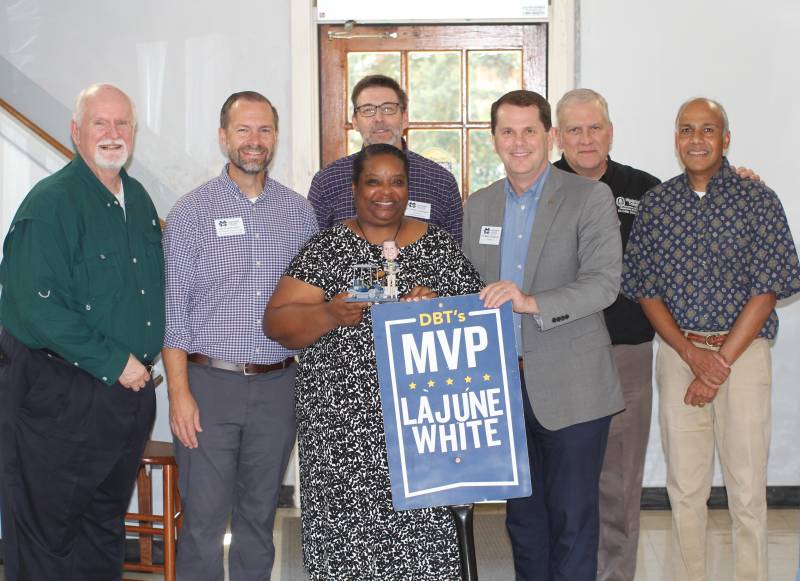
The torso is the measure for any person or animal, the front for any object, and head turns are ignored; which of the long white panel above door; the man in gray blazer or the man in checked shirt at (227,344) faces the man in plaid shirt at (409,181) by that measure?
the long white panel above door

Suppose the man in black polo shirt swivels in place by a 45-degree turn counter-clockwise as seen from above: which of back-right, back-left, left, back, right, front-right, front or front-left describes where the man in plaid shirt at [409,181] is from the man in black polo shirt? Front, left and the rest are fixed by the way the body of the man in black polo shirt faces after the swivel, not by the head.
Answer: back-right

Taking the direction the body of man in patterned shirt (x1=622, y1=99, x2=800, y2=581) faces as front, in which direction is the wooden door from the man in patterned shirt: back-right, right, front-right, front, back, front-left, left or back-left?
back-right

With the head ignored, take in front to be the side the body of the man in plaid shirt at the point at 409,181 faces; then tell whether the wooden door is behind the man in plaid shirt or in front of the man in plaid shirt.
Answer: behind

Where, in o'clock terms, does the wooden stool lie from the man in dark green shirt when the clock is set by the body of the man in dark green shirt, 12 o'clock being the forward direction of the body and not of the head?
The wooden stool is roughly at 8 o'clock from the man in dark green shirt.

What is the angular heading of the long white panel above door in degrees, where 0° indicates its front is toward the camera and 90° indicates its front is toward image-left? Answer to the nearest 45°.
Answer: approximately 0°

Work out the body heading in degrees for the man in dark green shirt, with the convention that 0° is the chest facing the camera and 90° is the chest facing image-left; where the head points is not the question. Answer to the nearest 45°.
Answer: approximately 315°

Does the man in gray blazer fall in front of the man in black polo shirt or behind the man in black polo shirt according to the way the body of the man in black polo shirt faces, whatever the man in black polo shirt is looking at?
in front

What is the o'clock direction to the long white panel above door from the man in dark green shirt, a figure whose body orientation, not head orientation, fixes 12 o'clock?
The long white panel above door is roughly at 9 o'clock from the man in dark green shirt.

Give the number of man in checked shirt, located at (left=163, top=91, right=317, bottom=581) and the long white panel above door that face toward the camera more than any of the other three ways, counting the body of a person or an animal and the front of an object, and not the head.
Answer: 2
